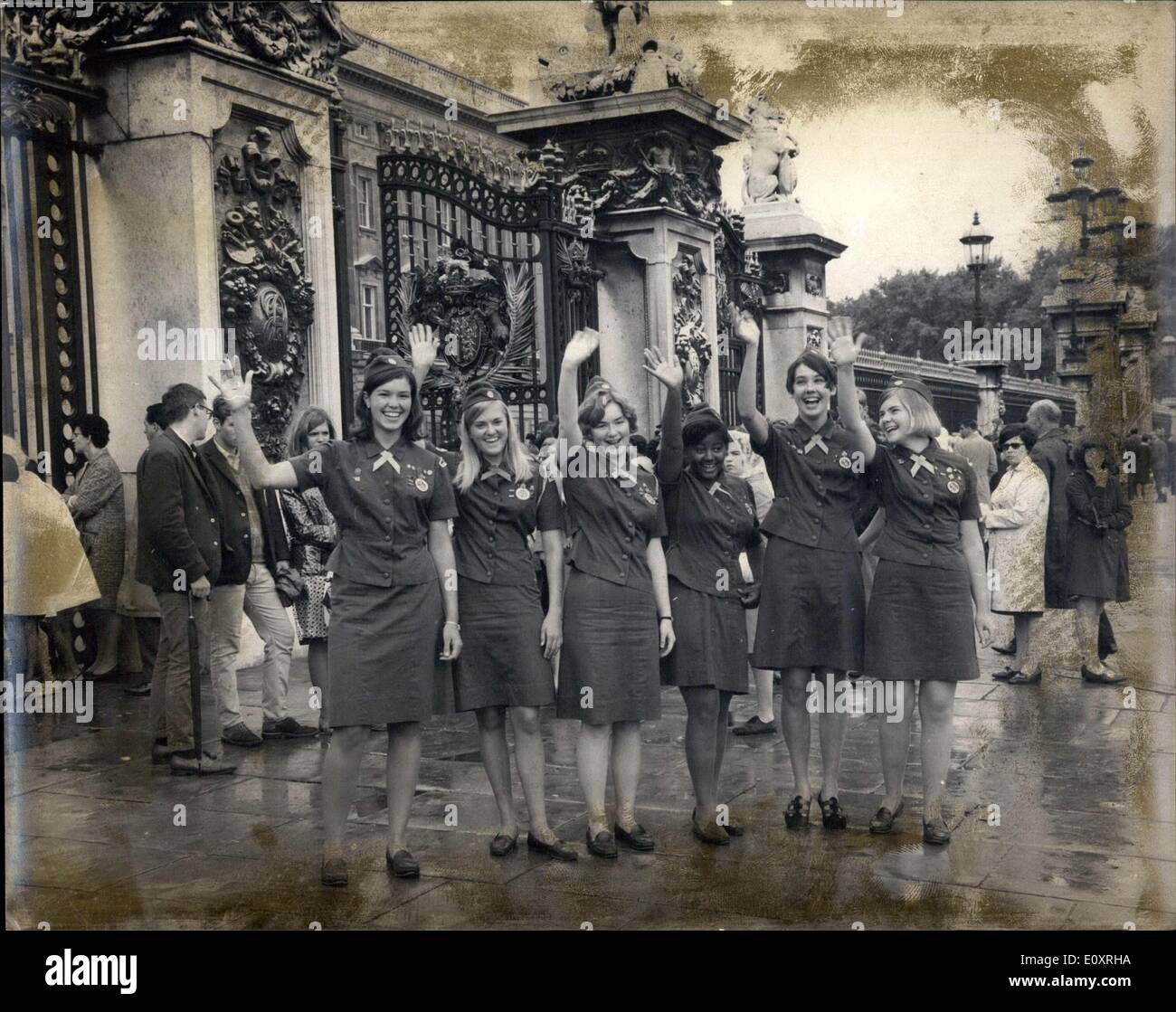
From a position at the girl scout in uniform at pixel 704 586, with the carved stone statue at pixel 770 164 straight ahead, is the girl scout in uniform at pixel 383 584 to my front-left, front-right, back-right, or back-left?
back-left

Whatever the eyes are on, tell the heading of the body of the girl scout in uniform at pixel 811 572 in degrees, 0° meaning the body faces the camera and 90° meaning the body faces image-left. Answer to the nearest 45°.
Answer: approximately 0°

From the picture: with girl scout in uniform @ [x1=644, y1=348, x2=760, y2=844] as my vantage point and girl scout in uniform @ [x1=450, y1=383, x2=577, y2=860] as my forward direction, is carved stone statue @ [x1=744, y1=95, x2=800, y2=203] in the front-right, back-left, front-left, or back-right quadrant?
back-right

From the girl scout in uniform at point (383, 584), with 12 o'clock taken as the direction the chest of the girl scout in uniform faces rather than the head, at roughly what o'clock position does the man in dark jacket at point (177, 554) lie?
The man in dark jacket is roughly at 5 o'clock from the girl scout in uniform.

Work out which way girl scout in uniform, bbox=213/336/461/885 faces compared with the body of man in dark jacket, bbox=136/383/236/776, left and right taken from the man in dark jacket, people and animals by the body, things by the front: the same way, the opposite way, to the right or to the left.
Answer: to the right

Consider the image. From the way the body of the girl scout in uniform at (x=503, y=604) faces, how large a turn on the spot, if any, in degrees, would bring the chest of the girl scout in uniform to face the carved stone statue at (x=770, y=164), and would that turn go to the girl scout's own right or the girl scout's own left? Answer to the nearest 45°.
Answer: approximately 180°

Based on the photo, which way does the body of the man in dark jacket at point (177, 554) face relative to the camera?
to the viewer's right
